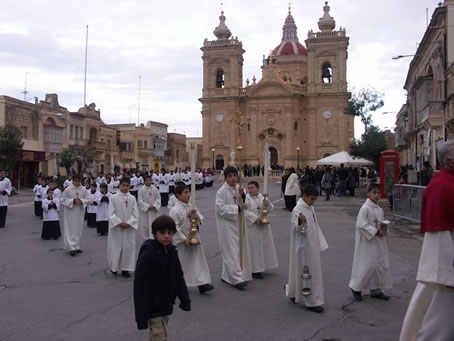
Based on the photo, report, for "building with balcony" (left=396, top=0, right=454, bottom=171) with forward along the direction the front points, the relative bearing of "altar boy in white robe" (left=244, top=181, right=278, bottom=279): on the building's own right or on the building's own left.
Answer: on the building's own left

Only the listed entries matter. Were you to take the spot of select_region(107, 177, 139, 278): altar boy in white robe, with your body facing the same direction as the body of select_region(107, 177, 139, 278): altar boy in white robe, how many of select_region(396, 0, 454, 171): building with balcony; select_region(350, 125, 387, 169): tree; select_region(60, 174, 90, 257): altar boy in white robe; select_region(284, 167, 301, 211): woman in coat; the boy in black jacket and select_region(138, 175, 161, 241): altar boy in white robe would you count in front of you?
1

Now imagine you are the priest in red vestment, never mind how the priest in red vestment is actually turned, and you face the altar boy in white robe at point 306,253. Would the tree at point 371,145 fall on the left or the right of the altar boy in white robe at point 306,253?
right

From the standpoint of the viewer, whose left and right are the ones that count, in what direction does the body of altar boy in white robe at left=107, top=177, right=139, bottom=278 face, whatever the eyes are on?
facing the viewer

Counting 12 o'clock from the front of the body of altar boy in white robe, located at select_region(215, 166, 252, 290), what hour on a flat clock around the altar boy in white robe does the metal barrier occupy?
The metal barrier is roughly at 9 o'clock from the altar boy in white robe.

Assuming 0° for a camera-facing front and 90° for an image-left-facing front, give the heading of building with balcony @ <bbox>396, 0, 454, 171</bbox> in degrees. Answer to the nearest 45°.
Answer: approximately 90°

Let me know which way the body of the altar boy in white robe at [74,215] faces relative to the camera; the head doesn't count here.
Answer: toward the camera

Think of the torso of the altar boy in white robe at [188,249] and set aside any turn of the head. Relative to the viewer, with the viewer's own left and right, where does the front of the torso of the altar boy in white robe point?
facing the viewer and to the right of the viewer

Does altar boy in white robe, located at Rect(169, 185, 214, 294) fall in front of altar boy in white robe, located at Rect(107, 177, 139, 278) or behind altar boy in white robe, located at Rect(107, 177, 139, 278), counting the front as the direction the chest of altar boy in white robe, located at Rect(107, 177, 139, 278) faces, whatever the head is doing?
in front

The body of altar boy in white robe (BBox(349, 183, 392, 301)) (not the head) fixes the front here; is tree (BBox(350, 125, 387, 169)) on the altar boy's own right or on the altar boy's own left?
on the altar boy's own left

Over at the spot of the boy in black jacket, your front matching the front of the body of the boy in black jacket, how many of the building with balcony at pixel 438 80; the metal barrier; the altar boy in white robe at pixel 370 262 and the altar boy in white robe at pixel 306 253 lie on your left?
4

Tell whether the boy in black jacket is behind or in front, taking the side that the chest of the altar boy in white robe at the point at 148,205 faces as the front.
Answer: in front

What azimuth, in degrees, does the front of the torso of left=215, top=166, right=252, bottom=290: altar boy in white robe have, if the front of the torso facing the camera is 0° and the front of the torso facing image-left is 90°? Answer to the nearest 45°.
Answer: approximately 315°

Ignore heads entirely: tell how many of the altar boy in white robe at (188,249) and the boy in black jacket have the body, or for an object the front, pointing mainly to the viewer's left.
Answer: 0

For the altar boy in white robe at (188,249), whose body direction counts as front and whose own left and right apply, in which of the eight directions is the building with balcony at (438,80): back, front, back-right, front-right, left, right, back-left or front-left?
left

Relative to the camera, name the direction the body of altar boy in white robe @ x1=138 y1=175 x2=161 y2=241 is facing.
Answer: toward the camera
